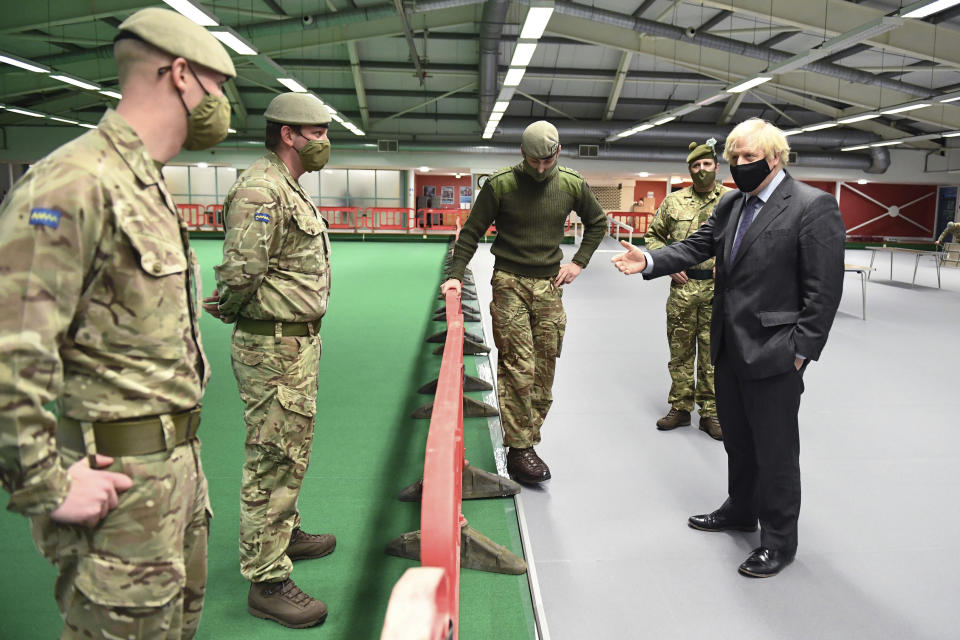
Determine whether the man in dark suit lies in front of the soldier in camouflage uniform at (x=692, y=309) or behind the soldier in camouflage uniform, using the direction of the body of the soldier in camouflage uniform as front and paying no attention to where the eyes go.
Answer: in front

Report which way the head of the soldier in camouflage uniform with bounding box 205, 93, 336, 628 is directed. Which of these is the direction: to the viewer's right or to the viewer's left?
to the viewer's right

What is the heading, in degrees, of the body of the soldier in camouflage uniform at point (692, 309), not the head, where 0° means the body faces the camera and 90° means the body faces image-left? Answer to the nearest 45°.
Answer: approximately 0°

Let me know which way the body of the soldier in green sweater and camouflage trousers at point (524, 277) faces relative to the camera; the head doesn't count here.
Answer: toward the camera

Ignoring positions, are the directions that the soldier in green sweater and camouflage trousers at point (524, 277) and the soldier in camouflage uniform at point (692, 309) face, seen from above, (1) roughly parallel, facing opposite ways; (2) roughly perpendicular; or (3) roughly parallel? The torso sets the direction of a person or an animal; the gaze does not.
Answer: roughly parallel

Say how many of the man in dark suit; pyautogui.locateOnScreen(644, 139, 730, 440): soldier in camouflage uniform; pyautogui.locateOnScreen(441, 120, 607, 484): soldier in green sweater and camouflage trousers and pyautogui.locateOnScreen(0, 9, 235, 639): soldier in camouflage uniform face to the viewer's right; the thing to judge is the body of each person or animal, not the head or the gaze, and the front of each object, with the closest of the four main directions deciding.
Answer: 1

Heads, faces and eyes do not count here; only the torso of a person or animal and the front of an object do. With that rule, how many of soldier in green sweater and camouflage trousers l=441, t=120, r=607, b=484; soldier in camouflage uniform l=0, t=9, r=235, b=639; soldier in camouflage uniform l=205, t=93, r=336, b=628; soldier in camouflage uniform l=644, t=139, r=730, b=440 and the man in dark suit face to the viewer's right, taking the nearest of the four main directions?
2

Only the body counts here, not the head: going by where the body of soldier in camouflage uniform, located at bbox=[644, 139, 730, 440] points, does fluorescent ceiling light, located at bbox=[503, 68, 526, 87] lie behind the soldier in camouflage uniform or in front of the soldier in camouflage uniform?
behind

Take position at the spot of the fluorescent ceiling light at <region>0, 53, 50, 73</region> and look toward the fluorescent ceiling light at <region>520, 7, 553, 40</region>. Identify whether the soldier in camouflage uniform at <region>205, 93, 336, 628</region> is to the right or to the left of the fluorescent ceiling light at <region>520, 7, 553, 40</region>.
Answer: right

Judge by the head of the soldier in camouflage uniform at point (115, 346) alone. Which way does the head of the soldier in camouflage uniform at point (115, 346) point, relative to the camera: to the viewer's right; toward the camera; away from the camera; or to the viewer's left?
to the viewer's right

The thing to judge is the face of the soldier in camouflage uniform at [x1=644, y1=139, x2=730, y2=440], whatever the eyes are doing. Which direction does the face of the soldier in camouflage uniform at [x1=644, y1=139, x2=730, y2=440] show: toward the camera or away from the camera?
toward the camera

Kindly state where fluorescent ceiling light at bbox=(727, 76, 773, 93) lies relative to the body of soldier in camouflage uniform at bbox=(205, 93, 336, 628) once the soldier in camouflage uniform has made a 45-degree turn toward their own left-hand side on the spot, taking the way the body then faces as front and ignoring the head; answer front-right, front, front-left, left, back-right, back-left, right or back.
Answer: front

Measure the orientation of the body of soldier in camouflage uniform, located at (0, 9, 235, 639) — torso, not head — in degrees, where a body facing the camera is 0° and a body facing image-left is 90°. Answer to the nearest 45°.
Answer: approximately 270°
